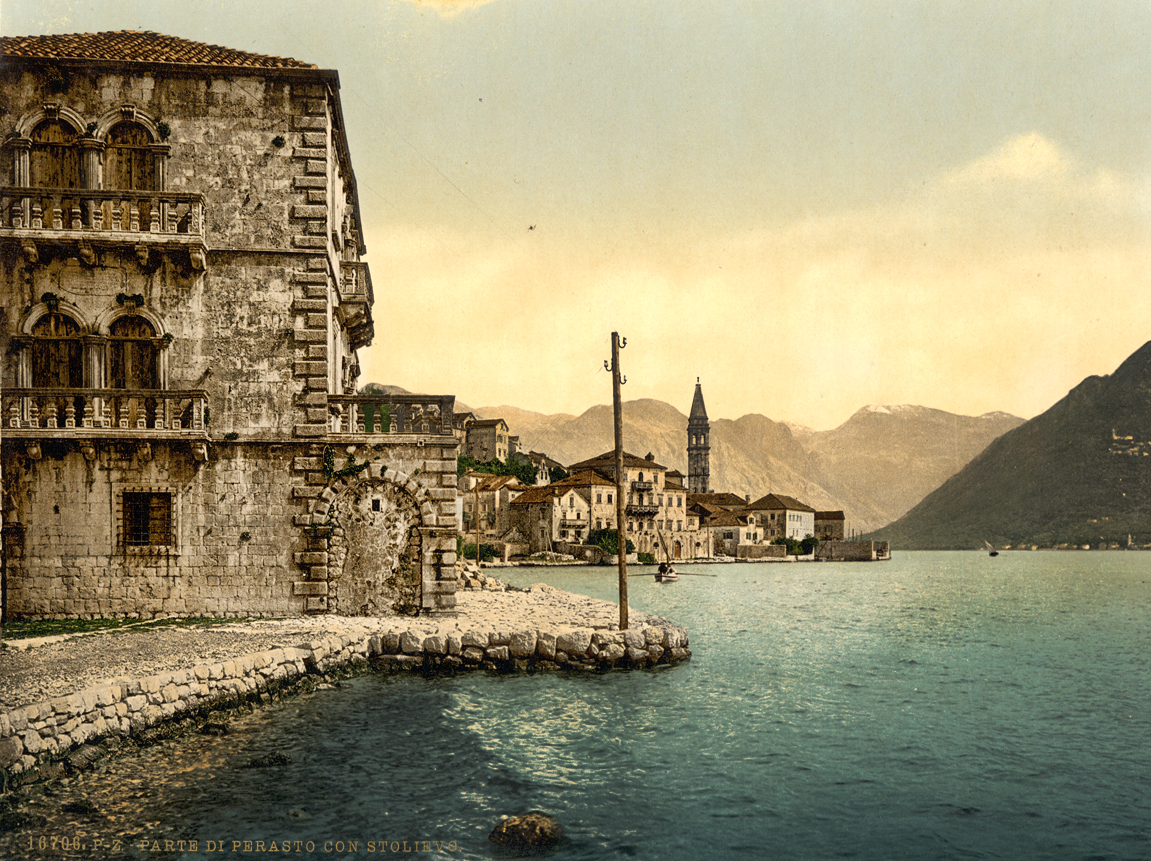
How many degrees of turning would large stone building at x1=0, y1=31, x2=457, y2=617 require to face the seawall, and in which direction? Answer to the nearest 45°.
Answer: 0° — it already faces it

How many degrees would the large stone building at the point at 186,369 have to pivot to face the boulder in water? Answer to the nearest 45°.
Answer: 0° — it already faces it

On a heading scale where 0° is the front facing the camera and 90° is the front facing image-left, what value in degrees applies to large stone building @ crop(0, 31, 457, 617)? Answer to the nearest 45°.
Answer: approximately 0°
